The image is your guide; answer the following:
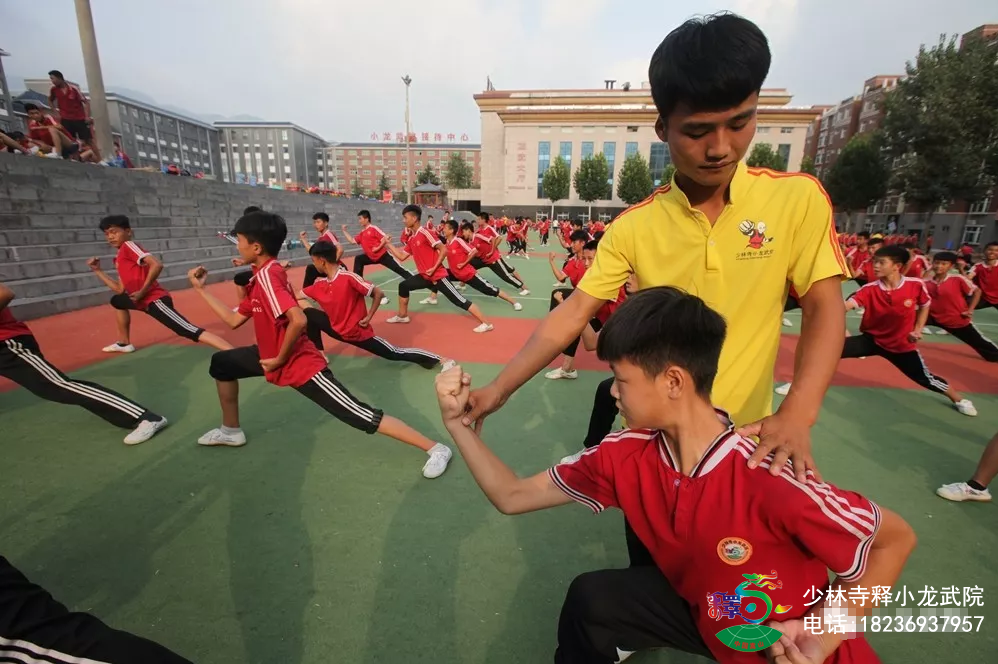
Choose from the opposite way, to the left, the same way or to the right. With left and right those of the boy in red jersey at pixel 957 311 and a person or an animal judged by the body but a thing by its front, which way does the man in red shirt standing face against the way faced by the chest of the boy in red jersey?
to the left

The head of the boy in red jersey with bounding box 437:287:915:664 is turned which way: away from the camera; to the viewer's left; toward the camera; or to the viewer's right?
to the viewer's left

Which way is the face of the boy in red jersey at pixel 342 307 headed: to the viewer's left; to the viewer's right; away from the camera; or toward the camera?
to the viewer's left

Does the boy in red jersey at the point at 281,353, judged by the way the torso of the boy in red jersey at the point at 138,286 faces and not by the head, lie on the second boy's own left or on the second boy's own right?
on the second boy's own left

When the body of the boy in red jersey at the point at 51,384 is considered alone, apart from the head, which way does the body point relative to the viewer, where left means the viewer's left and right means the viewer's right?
facing to the left of the viewer

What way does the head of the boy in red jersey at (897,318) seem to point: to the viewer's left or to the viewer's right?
to the viewer's left

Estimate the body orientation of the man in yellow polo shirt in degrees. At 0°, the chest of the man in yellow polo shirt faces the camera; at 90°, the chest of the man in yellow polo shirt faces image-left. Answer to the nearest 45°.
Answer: approximately 0°

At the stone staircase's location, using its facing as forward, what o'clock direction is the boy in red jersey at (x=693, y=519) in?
The boy in red jersey is roughly at 1 o'clock from the stone staircase.

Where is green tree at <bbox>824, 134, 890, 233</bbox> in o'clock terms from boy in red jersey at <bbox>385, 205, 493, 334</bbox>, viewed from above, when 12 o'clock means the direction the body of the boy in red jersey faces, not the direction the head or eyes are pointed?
The green tree is roughly at 6 o'clock from the boy in red jersey.

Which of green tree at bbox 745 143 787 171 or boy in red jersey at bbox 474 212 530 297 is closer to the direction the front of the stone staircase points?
the boy in red jersey

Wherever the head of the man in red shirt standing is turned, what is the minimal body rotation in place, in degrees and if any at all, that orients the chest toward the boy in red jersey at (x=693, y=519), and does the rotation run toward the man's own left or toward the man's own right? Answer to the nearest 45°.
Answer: approximately 45° to the man's own left

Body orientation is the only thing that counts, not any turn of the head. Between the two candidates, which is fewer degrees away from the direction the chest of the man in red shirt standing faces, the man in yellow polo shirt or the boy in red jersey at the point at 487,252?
the man in yellow polo shirt
